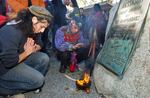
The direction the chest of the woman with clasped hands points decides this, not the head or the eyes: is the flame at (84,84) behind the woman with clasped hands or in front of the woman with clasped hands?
in front

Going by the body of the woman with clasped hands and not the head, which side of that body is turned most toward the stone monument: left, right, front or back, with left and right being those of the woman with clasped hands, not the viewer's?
front

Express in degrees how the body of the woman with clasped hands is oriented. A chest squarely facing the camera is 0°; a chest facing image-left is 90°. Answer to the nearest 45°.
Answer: approximately 270°
